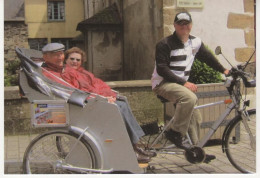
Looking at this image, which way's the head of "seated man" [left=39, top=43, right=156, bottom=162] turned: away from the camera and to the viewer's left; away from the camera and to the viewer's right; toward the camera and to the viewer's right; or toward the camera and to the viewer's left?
toward the camera and to the viewer's right

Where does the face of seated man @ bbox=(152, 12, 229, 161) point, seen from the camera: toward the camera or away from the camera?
toward the camera

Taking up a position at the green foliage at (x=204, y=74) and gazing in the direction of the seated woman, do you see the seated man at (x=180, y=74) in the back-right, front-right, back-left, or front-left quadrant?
front-left
